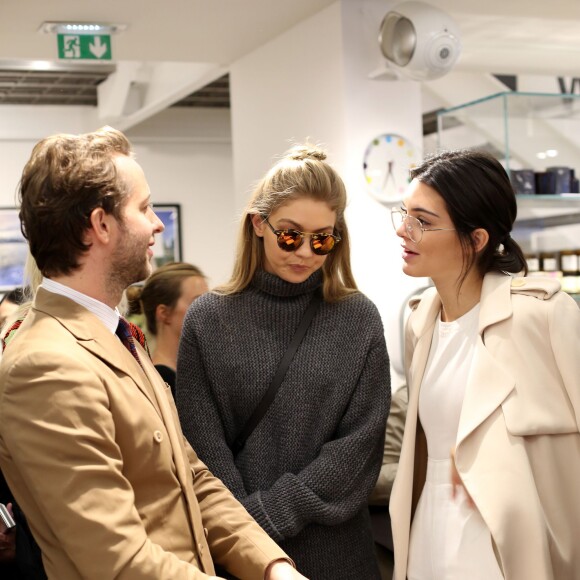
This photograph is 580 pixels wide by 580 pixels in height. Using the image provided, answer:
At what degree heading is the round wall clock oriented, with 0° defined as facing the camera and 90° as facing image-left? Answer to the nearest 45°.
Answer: approximately 0°

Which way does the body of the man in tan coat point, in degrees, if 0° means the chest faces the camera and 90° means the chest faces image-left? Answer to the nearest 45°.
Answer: approximately 270°

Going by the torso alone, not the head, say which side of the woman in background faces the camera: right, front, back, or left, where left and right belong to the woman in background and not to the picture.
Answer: right

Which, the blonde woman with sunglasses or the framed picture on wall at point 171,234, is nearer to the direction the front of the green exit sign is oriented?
the blonde woman with sunglasses

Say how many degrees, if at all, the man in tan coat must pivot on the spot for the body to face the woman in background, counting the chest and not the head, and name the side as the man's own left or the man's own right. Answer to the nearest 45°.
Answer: approximately 90° to the man's own left

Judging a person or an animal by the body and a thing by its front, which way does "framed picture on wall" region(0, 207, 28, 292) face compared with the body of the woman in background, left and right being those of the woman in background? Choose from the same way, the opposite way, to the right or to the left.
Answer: to the right

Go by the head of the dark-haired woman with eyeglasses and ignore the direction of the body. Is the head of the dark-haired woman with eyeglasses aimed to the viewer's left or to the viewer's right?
to the viewer's left

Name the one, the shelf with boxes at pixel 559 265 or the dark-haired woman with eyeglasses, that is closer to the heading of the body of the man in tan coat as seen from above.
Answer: the dark-haired woman with eyeglasses

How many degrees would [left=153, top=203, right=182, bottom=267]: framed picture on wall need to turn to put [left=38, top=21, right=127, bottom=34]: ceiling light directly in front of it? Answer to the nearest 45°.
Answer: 0° — it already faces it

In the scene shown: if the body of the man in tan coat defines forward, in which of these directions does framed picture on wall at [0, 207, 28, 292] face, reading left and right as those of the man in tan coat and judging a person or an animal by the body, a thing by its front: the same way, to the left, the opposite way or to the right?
to the right
